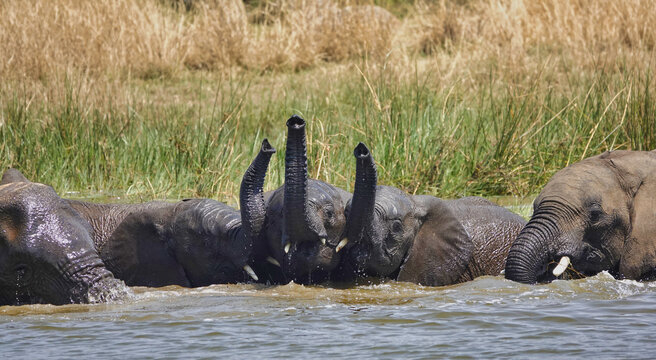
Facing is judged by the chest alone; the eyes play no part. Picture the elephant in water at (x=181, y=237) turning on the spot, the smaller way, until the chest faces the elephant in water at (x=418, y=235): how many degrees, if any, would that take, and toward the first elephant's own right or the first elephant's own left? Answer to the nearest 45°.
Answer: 0° — it already faces it

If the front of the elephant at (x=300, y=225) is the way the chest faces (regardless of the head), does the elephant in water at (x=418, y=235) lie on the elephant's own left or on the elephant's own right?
on the elephant's own left

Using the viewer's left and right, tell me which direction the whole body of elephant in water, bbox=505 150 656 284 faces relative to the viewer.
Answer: facing to the left of the viewer

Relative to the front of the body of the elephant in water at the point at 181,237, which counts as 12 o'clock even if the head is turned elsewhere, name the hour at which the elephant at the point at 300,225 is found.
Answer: The elephant is roughly at 1 o'clock from the elephant in water.

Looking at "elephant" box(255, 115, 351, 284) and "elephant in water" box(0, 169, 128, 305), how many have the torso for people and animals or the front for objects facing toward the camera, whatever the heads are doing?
1

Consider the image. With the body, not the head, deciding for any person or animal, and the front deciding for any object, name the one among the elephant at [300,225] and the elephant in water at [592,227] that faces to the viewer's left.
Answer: the elephant in water

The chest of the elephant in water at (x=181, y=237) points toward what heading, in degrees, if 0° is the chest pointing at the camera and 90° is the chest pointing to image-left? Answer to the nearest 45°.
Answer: approximately 270°

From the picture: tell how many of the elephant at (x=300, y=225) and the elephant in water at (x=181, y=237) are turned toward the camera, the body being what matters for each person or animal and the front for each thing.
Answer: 1
